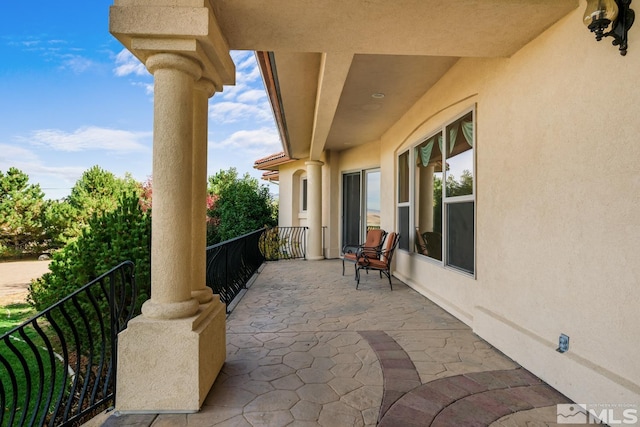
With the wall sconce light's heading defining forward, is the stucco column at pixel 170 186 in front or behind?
in front

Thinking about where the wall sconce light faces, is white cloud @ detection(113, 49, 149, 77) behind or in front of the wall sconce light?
in front

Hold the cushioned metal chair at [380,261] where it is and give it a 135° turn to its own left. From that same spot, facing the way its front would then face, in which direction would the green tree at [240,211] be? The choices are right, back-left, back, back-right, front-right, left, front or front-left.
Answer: back

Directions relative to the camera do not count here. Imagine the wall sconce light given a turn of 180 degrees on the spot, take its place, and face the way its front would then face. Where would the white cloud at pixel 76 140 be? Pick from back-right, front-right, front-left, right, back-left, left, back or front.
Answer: back-left

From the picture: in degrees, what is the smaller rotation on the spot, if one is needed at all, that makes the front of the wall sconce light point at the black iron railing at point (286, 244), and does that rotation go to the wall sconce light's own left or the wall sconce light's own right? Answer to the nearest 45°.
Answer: approximately 90° to the wall sconce light's own right

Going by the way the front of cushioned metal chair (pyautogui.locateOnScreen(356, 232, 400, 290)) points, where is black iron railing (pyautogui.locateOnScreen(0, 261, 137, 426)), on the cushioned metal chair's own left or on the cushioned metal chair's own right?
on the cushioned metal chair's own left

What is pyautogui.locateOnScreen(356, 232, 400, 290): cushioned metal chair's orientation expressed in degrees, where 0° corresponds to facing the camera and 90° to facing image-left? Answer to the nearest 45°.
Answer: approximately 90°

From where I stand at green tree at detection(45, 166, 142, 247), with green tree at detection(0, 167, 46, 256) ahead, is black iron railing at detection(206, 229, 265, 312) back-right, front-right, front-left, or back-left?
back-left

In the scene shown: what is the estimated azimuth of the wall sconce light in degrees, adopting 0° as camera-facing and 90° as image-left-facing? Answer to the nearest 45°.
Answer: approximately 45°

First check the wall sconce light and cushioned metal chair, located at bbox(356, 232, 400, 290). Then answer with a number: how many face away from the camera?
0
